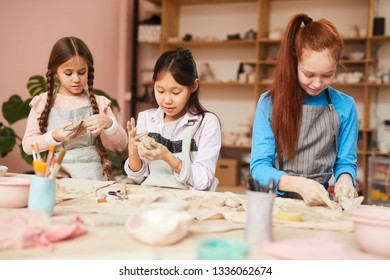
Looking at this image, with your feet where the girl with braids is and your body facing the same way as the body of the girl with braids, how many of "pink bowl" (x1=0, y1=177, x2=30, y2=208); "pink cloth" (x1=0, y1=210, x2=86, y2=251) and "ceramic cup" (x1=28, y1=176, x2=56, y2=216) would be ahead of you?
3

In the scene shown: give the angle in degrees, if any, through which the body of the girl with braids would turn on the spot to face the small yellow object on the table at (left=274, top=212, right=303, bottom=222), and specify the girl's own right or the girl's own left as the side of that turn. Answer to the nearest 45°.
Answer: approximately 45° to the girl's own left

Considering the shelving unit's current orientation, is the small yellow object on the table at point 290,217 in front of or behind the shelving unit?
in front

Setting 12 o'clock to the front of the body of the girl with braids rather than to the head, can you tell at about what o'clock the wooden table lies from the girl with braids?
The wooden table is roughly at 12 o'clock from the girl with braids.

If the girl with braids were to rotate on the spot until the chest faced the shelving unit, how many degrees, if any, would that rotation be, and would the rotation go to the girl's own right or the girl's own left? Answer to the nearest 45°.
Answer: approximately 135° to the girl's own left

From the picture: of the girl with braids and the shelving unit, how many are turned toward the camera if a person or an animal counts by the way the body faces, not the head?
2

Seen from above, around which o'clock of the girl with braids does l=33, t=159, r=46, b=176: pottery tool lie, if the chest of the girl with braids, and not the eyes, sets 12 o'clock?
The pottery tool is roughly at 12 o'clock from the girl with braids.

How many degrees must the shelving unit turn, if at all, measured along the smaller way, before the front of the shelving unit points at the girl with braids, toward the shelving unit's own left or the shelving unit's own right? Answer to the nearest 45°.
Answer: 0° — it already faces them

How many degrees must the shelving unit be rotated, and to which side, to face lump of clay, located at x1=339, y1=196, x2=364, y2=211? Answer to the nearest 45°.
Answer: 0° — it already faces it

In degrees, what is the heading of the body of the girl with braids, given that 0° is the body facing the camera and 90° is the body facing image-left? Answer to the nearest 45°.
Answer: approximately 0°
